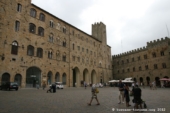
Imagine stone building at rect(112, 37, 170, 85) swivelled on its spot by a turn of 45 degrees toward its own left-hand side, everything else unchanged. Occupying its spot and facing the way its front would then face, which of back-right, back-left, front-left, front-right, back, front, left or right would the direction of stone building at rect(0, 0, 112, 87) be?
front-right

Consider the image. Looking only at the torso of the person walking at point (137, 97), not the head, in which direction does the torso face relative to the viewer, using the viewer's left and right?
facing away from the viewer

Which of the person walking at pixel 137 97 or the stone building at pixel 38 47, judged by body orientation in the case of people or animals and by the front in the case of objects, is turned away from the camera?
the person walking

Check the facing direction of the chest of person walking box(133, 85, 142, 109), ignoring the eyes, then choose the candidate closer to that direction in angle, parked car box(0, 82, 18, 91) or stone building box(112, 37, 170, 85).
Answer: the stone building

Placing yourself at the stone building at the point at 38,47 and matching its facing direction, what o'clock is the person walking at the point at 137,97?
The person walking is roughly at 1 o'clock from the stone building.

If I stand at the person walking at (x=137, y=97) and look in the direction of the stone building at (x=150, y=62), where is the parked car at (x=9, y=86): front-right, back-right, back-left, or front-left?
front-left

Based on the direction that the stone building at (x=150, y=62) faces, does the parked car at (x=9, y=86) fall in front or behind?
in front

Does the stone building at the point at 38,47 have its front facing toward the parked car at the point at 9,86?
no
